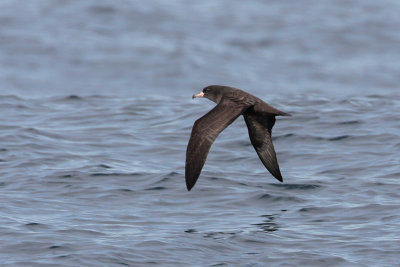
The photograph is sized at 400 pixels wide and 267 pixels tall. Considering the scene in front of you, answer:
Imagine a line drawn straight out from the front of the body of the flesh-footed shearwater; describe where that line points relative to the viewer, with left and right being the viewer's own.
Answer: facing away from the viewer and to the left of the viewer
